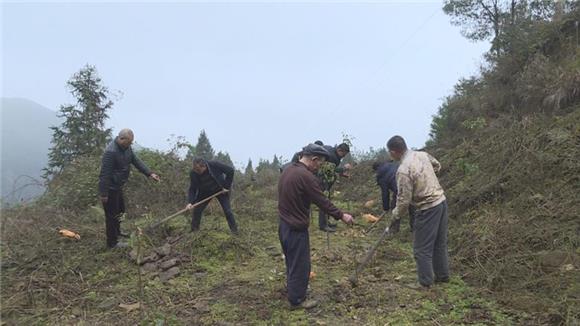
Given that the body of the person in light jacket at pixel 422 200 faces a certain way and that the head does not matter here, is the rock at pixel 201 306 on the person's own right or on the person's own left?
on the person's own left

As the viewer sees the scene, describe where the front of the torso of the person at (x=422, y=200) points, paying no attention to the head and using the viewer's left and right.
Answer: facing away from the viewer and to the left of the viewer

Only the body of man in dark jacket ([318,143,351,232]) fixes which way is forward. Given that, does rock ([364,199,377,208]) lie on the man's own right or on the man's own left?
on the man's own left

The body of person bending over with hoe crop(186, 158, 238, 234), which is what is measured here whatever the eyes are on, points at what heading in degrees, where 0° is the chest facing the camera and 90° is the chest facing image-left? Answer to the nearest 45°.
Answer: approximately 45°

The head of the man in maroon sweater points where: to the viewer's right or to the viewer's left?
to the viewer's right

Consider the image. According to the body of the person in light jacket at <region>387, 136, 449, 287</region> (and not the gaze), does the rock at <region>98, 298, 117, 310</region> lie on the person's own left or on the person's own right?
on the person's own left
